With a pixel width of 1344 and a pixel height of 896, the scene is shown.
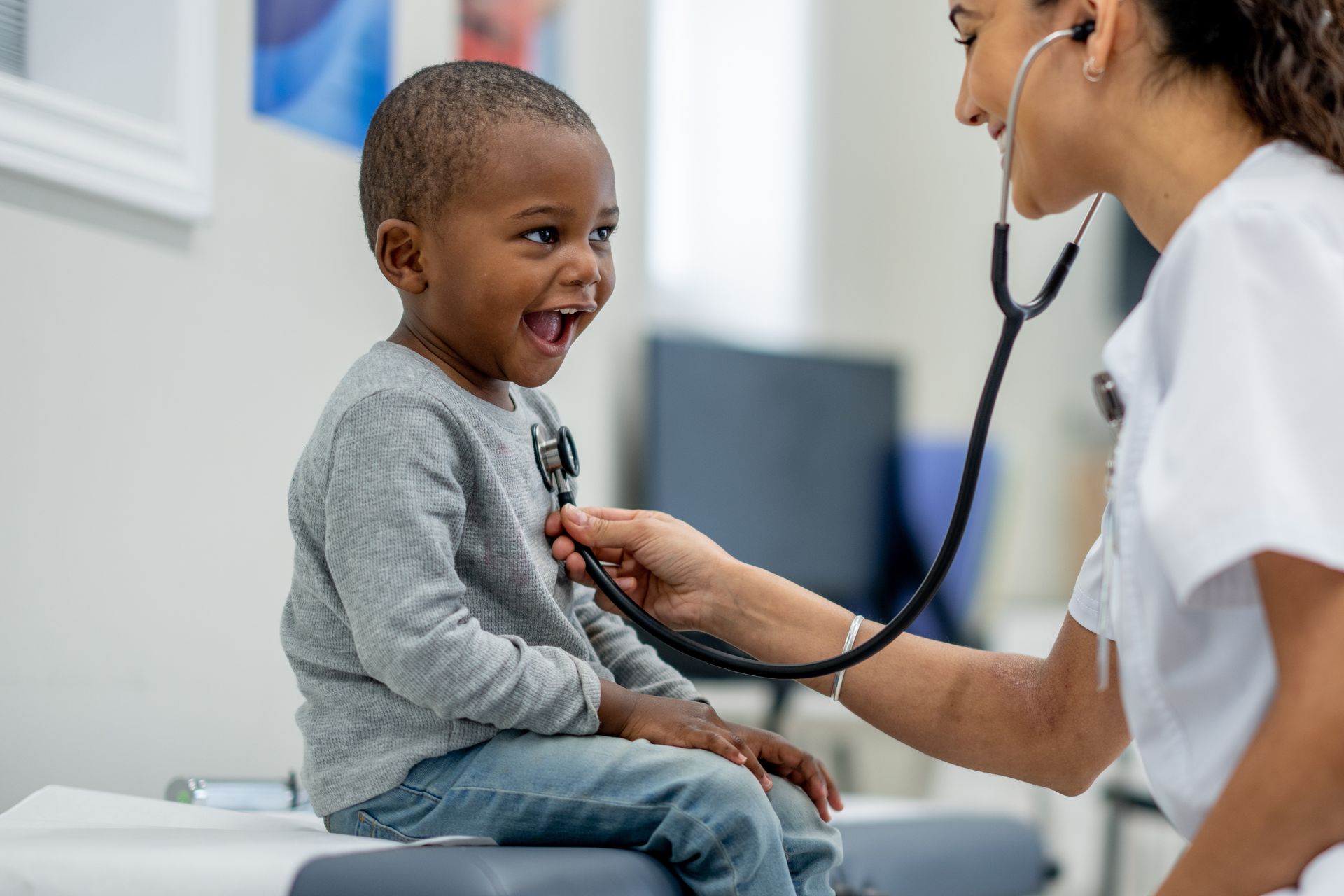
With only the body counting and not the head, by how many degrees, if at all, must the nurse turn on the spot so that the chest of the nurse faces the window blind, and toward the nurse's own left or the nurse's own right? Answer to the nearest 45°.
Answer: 0° — they already face it

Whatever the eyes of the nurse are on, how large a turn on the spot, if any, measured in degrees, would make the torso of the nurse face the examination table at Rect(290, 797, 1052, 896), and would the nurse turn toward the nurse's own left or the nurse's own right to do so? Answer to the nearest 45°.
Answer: approximately 45° to the nurse's own right

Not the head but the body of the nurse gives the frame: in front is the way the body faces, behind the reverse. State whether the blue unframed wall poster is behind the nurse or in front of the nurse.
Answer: in front

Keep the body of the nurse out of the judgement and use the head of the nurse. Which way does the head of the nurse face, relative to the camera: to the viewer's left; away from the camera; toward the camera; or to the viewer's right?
to the viewer's left

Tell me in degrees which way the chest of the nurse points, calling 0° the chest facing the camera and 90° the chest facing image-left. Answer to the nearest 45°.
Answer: approximately 90°

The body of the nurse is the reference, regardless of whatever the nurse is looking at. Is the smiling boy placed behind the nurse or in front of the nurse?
in front
